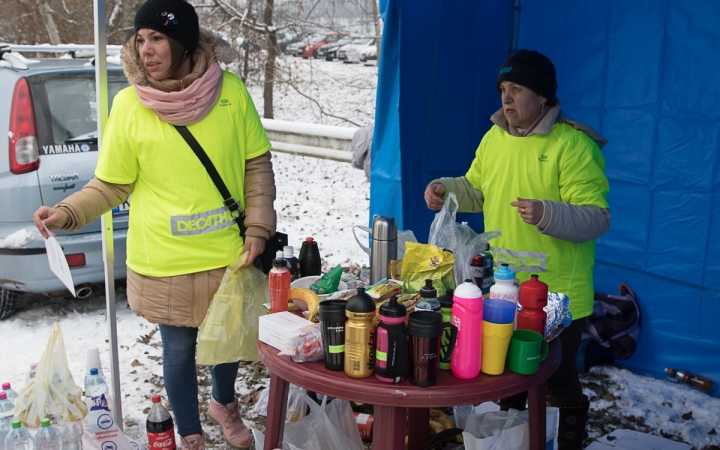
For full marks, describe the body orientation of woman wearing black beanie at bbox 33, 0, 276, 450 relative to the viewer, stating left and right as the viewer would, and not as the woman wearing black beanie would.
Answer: facing the viewer

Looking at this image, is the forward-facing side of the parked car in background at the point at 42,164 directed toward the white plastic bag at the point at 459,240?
no

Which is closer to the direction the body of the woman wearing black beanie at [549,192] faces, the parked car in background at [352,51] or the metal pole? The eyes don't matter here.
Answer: the metal pole

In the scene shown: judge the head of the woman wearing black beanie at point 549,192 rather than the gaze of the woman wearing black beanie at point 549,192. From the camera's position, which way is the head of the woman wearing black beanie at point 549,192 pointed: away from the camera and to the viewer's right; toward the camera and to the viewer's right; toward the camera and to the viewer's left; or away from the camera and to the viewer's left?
toward the camera and to the viewer's left

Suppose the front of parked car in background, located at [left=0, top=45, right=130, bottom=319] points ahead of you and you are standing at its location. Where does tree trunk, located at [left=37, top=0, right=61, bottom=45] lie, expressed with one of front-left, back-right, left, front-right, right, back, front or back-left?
front-right

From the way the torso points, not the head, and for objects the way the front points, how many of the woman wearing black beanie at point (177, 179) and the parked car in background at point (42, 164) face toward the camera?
1

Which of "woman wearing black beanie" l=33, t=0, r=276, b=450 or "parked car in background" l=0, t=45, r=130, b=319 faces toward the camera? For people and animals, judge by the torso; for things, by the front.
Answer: the woman wearing black beanie

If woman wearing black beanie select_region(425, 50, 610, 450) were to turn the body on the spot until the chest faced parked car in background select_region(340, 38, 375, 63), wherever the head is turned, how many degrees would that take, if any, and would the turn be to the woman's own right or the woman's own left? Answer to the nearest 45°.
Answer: approximately 135° to the woman's own right

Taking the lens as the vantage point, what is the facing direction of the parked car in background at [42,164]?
facing away from the viewer and to the left of the viewer

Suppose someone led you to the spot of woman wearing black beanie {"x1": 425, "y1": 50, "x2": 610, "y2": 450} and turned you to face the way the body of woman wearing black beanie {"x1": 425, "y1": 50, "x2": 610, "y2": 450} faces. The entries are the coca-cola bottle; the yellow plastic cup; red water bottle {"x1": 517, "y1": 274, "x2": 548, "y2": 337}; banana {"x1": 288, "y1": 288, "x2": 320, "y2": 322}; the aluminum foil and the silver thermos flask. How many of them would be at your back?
0

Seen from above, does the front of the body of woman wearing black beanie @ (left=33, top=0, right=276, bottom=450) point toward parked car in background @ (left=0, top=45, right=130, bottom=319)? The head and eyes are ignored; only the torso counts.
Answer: no

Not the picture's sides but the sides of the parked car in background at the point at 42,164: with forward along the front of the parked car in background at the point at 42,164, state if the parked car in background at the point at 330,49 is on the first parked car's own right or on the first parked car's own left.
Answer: on the first parked car's own right

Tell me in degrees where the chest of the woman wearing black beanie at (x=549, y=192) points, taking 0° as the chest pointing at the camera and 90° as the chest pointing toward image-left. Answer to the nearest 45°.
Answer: approximately 45°
